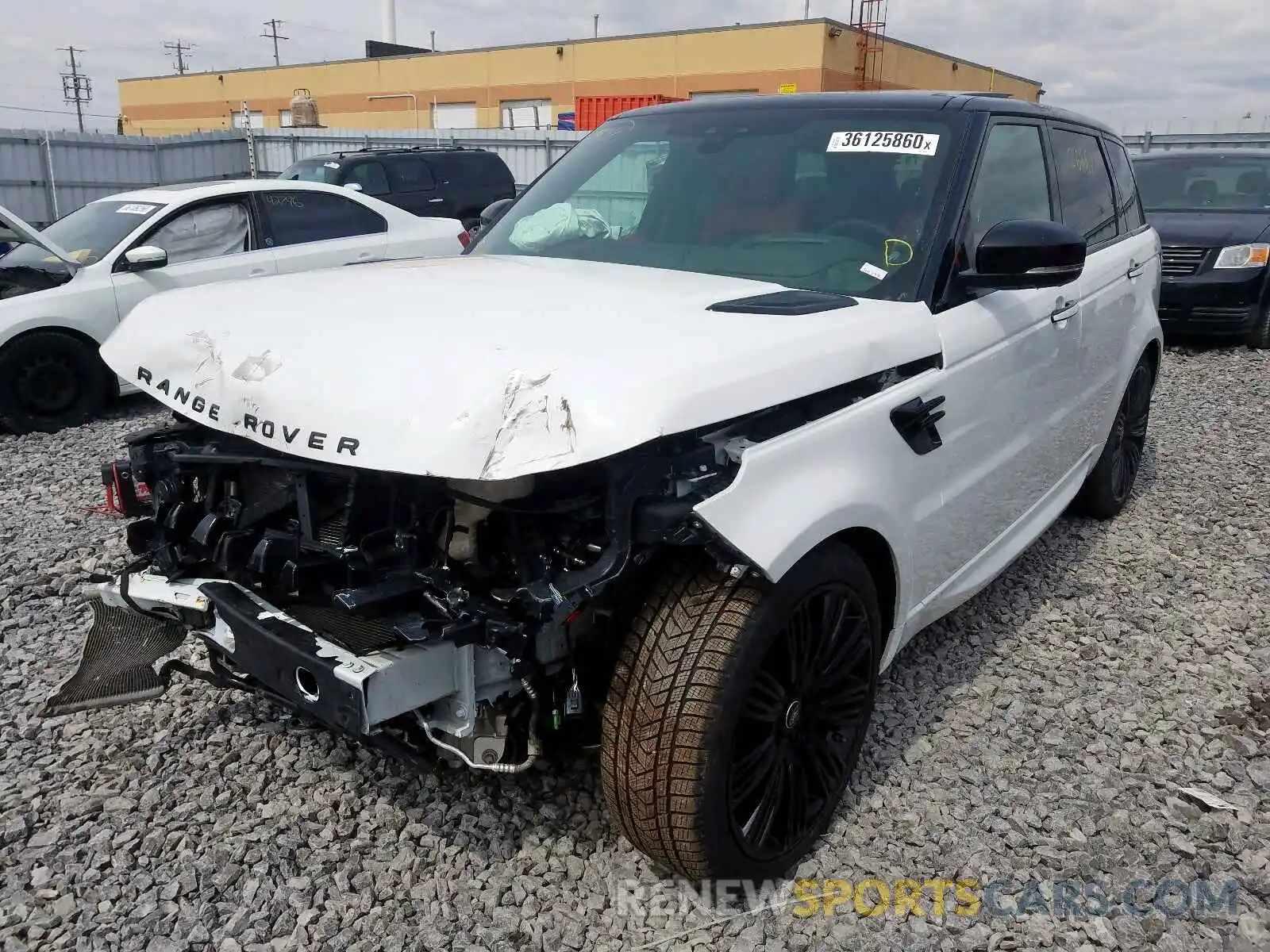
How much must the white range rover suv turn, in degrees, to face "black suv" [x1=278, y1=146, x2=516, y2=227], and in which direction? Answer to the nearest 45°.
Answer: approximately 135° to its right

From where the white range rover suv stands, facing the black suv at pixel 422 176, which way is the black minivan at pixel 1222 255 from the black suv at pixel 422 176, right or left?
right

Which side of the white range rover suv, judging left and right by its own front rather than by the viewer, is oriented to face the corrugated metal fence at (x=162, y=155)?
right

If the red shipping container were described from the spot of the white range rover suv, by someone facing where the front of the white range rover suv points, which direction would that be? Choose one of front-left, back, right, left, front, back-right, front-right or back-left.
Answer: back-right

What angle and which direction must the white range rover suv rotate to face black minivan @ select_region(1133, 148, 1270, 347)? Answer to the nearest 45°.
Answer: approximately 180°

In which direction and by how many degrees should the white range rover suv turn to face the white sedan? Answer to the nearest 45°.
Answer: approximately 90° to its right

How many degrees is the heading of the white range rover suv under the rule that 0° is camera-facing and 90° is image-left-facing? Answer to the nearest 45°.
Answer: approximately 45°
